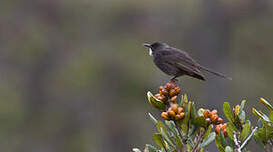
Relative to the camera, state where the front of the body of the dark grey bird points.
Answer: to the viewer's left
